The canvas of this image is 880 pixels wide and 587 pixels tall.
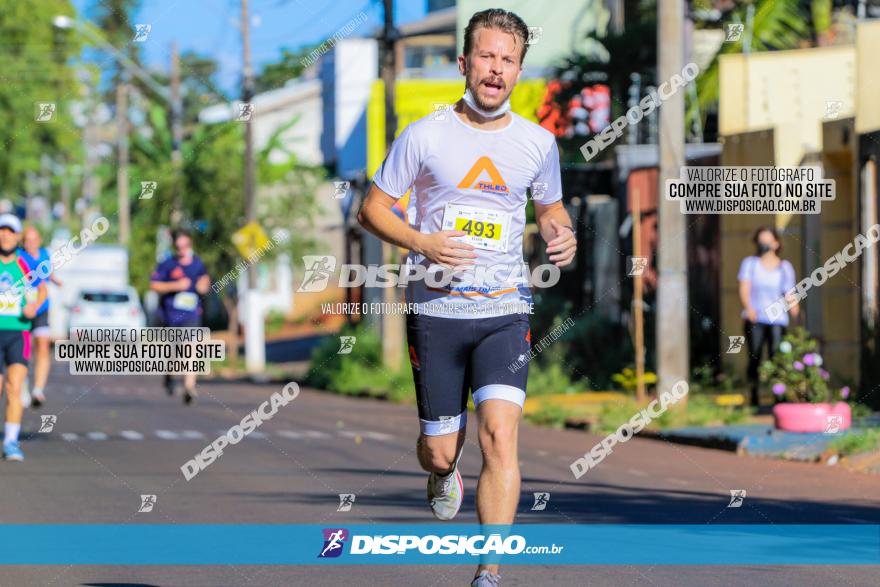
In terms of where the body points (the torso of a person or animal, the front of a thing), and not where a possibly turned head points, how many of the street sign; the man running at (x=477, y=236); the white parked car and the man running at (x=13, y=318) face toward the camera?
3

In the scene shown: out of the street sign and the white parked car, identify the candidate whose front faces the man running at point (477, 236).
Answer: the street sign

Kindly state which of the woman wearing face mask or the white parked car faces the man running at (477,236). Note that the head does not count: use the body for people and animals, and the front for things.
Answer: the woman wearing face mask

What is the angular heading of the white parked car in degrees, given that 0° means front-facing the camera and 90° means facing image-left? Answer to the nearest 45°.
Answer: approximately 180°

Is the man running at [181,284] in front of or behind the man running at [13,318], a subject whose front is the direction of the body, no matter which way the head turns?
behind

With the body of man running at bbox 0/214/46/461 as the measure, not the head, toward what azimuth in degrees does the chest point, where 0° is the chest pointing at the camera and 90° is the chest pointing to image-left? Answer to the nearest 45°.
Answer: approximately 0°
